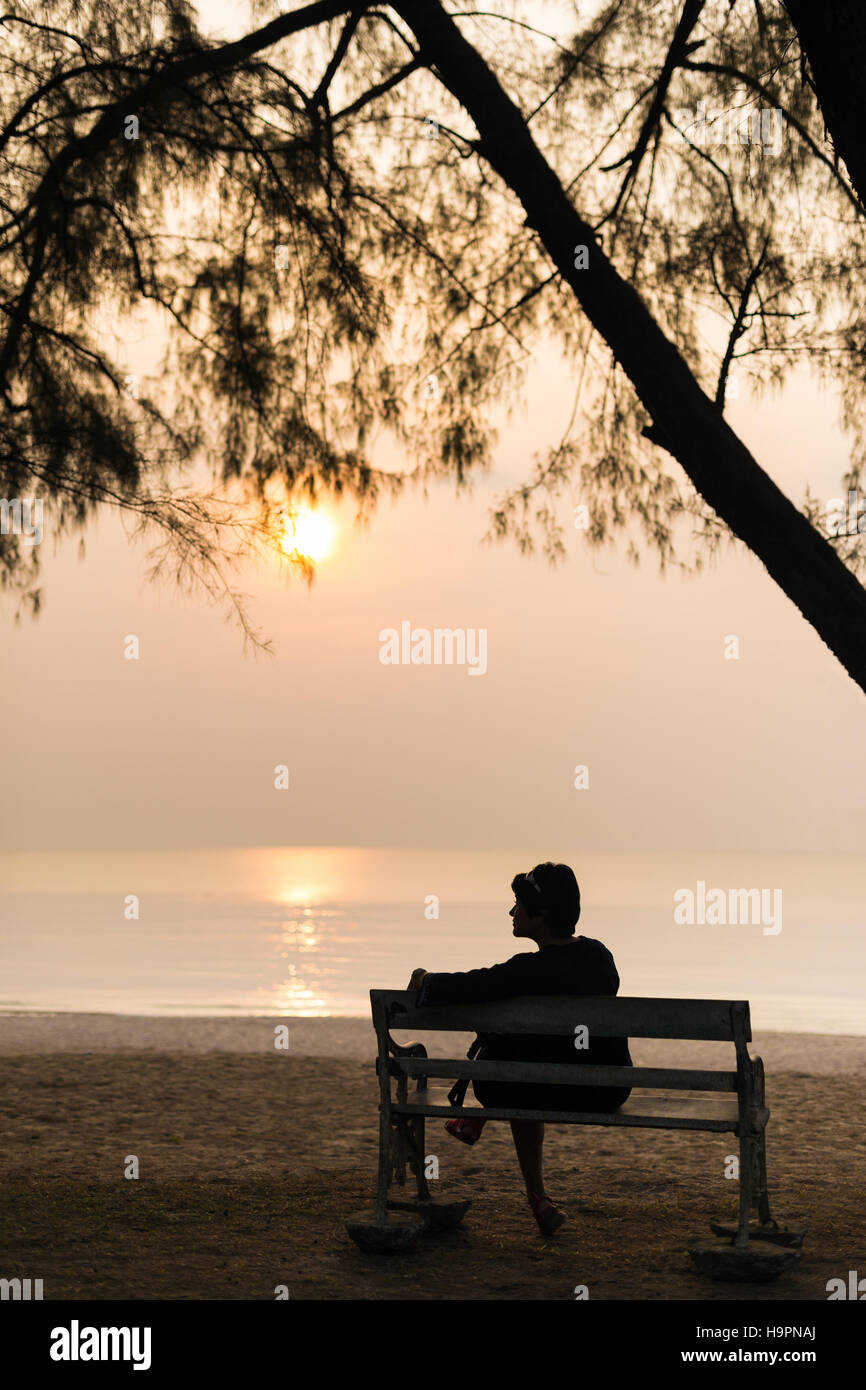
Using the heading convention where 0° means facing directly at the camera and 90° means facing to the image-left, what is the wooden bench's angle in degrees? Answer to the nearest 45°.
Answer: approximately 180°
